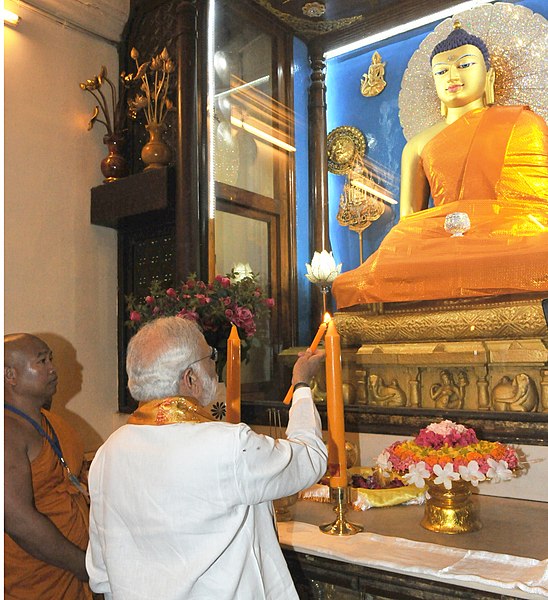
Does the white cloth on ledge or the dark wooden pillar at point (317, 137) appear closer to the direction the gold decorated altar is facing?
the white cloth on ledge

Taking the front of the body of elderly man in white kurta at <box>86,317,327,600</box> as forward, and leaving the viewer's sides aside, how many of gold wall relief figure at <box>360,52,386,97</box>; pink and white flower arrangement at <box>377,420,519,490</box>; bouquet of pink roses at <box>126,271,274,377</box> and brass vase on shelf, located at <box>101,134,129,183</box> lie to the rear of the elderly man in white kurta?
0

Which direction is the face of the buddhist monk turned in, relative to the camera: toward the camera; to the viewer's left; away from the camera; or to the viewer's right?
to the viewer's right

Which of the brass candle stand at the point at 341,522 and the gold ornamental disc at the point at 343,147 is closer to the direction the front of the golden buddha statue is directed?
the brass candle stand

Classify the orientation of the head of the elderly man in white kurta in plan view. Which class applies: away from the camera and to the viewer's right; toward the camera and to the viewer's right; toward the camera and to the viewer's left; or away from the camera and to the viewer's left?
away from the camera and to the viewer's right

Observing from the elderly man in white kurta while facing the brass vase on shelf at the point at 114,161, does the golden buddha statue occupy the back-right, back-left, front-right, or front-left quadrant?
front-right

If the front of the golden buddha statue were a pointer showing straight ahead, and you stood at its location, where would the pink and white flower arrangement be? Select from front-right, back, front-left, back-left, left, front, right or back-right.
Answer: front-left

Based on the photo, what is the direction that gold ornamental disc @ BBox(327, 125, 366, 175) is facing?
toward the camera

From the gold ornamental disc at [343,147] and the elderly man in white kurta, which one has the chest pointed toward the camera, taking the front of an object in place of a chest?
the gold ornamental disc

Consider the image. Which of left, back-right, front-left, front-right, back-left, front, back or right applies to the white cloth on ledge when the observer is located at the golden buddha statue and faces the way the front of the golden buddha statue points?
front-left

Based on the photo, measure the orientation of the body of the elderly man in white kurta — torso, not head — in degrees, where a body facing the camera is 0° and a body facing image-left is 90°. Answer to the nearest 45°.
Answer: approximately 225°

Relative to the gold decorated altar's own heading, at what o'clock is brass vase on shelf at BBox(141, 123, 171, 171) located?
The brass vase on shelf is roughly at 2 o'clock from the gold decorated altar.

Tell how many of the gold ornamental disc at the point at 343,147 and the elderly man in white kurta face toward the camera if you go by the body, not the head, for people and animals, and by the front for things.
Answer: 1

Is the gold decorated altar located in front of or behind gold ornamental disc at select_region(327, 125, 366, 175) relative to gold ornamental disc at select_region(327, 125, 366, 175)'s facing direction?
in front

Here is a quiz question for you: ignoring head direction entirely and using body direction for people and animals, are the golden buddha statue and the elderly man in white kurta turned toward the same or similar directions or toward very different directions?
very different directions

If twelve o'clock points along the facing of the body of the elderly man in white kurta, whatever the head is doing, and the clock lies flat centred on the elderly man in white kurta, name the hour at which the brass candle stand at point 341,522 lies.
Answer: The brass candle stand is roughly at 12 o'clock from the elderly man in white kurta.

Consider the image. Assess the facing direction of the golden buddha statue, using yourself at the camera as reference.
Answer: facing the viewer and to the left of the viewer

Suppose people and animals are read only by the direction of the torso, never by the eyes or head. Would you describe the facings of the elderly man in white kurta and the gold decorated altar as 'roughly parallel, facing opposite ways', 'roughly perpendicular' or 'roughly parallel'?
roughly parallel, facing opposite ways

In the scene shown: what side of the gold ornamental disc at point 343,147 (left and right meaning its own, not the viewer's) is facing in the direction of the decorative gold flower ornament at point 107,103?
right
